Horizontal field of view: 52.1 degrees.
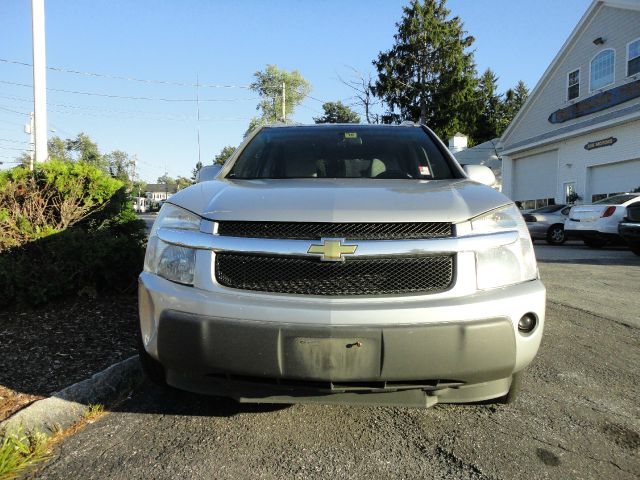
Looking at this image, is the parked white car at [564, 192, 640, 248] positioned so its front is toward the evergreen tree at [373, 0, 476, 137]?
no

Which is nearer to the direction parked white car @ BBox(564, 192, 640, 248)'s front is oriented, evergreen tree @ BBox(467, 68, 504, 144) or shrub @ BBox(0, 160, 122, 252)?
the evergreen tree

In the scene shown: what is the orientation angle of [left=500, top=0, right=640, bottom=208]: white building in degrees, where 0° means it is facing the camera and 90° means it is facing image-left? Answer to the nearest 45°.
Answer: approximately 45°

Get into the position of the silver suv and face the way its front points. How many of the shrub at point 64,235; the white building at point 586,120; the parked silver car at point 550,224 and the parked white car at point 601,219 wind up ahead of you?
0

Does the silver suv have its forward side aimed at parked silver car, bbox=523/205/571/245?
no

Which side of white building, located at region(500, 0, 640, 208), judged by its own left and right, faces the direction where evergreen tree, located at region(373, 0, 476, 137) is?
right

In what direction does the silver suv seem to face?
toward the camera

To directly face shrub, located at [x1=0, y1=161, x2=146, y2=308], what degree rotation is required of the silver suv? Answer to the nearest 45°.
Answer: approximately 135° to its right

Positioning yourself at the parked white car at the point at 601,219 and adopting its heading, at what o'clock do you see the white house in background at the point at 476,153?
The white house in background is roughly at 10 o'clock from the parked white car.

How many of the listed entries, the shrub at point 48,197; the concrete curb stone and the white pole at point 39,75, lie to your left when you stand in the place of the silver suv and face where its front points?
0

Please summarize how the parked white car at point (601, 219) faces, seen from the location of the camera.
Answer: facing away from the viewer and to the right of the viewer

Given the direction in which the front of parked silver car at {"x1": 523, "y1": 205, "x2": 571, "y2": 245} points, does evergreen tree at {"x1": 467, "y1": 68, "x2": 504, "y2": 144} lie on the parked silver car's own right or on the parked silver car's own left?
on the parked silver car's own right

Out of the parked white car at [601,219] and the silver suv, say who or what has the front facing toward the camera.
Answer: the silver suv

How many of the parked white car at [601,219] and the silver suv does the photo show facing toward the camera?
1

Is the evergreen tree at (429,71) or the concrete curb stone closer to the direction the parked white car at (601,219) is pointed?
the evergreen tree

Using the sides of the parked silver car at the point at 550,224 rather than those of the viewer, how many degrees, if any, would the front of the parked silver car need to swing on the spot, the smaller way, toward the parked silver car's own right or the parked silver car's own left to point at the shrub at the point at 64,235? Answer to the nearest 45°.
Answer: approximately 45° to the parked silver car's own left

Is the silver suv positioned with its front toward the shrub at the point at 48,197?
no
